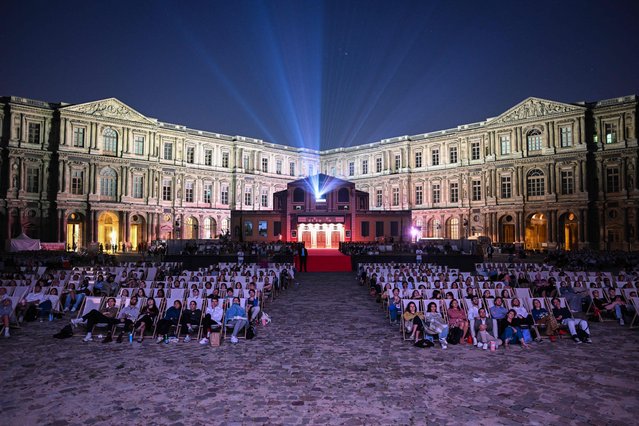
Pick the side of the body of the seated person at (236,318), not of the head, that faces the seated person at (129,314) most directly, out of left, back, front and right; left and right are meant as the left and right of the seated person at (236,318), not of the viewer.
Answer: right

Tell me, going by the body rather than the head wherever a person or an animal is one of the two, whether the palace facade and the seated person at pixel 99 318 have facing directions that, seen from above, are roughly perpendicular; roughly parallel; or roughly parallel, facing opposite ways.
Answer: roughly parallel

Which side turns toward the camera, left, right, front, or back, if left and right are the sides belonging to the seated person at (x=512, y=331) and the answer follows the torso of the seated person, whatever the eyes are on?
front

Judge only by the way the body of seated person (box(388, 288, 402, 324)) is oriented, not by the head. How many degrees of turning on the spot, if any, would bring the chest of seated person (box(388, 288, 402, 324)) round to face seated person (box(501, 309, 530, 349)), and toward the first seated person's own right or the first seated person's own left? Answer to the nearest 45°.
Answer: approximately 45° to the first seated person's own left

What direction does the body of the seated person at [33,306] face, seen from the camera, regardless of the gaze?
toward the camera

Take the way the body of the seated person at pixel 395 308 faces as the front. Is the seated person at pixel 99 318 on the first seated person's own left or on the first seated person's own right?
on the first seated person's own right

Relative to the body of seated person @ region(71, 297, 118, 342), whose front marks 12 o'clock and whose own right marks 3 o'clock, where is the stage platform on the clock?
The stage platform is roughly at 6 o'clock from the seated person.

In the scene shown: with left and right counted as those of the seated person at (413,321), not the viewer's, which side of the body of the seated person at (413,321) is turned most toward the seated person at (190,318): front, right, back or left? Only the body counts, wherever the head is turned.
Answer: right

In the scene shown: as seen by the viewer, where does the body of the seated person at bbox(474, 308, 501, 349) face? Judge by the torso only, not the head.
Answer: toward the camera

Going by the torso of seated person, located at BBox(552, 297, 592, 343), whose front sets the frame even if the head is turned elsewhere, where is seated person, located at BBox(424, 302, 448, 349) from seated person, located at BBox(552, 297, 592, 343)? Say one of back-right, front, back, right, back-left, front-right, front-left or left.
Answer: right

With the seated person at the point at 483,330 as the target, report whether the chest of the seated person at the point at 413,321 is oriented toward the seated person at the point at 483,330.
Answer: no

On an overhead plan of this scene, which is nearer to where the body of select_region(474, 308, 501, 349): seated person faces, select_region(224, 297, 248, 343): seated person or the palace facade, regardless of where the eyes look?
the seated person

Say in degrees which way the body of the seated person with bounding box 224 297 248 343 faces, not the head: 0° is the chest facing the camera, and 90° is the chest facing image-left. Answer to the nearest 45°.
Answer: approximately 0°

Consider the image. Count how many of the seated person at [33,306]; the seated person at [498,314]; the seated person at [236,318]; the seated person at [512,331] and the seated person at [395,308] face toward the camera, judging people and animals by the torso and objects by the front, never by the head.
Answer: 5

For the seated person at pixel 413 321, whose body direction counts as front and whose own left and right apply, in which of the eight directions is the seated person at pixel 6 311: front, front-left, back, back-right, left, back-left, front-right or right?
right

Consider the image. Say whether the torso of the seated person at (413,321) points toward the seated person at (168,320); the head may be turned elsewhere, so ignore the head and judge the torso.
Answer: no

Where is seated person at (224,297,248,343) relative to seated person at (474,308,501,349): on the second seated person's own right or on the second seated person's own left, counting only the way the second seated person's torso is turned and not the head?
on the second seated person's own right

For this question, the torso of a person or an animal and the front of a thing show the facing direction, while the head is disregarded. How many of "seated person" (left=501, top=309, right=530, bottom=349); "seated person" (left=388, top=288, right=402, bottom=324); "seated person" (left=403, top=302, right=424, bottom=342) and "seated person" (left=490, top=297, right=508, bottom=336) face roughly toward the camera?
4

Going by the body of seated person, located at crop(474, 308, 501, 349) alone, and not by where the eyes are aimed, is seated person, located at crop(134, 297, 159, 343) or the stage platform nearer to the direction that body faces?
the seated person

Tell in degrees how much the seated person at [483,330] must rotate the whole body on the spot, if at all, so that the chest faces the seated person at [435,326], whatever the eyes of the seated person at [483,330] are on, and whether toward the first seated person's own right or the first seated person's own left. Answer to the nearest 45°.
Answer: approximately 90° to the first seated person's own right

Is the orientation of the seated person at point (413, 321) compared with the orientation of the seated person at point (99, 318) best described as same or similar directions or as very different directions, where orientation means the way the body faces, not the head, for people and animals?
same or similar directions
